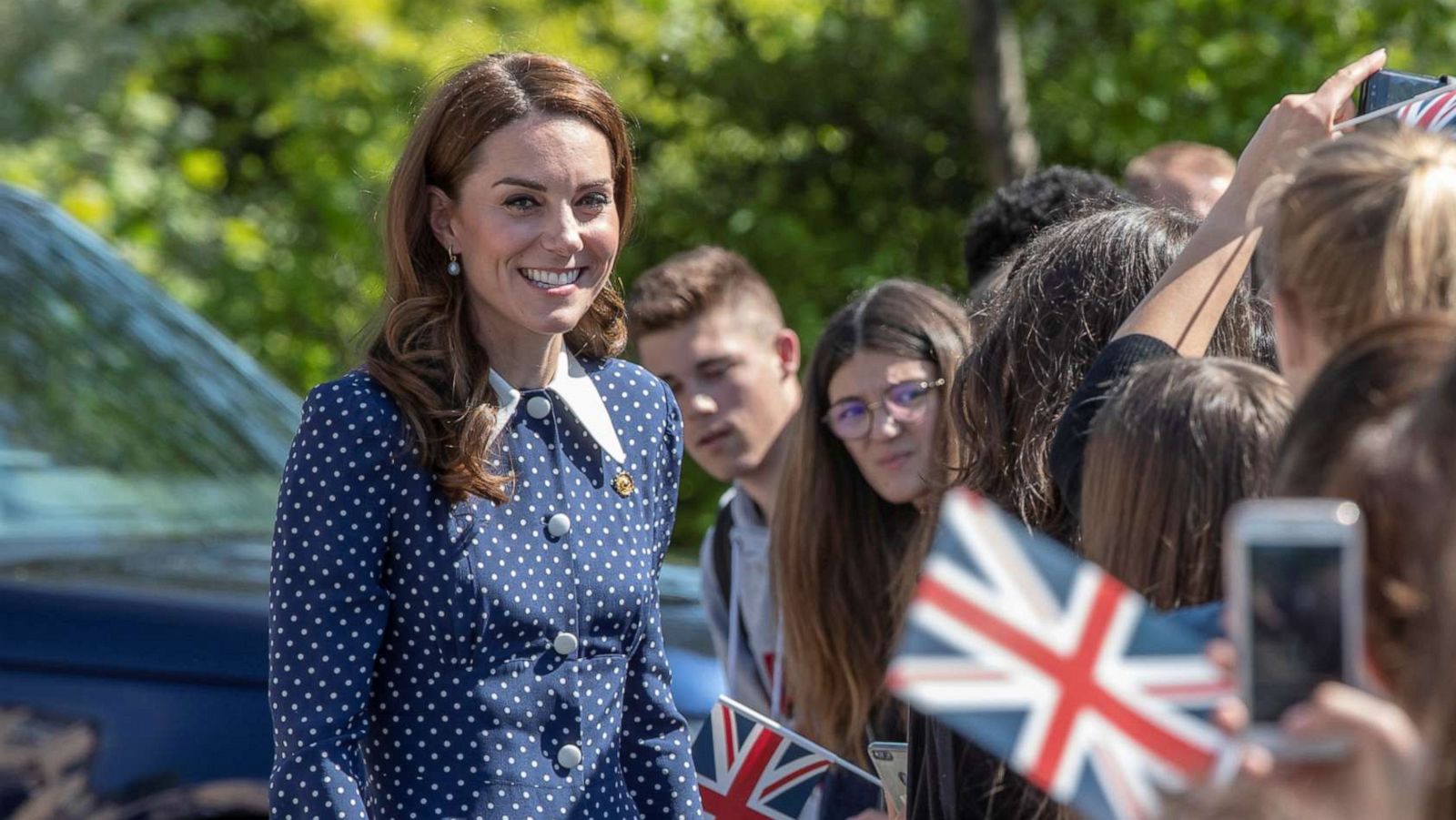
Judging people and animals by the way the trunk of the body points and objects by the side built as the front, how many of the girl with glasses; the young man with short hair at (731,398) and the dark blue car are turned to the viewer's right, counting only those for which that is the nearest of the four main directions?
1

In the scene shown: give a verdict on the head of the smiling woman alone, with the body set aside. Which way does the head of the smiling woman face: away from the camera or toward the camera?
toward the camera

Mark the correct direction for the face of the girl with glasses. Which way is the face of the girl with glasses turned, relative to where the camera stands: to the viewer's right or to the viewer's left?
to the viewer's left

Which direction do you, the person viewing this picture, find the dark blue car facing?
facing to the right of the viewer

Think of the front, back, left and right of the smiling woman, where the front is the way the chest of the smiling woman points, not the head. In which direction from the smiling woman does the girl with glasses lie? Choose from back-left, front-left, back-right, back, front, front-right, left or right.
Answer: left

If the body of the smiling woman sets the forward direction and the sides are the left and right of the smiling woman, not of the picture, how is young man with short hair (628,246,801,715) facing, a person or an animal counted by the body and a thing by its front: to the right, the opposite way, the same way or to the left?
to the right

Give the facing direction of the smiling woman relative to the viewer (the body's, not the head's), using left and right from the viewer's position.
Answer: facing the viewer and to the right of the viewer

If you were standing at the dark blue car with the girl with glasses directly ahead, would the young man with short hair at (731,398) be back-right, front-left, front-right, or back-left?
front-left

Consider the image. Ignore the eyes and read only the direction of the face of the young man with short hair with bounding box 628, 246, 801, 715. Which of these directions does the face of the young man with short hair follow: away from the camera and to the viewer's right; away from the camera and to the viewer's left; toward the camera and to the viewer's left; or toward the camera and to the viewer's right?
toward the camera and to the viewer's left

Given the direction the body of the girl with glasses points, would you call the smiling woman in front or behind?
in front

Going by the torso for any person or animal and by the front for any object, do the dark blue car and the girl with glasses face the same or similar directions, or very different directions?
very different directions

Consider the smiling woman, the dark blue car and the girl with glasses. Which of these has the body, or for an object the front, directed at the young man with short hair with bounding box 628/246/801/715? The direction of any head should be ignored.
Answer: the dark blue car

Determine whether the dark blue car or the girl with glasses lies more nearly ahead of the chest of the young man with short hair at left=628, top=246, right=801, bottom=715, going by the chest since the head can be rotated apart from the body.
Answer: the dark blue car

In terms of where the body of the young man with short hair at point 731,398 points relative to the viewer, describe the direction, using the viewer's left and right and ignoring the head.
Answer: facing the viewer and to the left of the viewer
